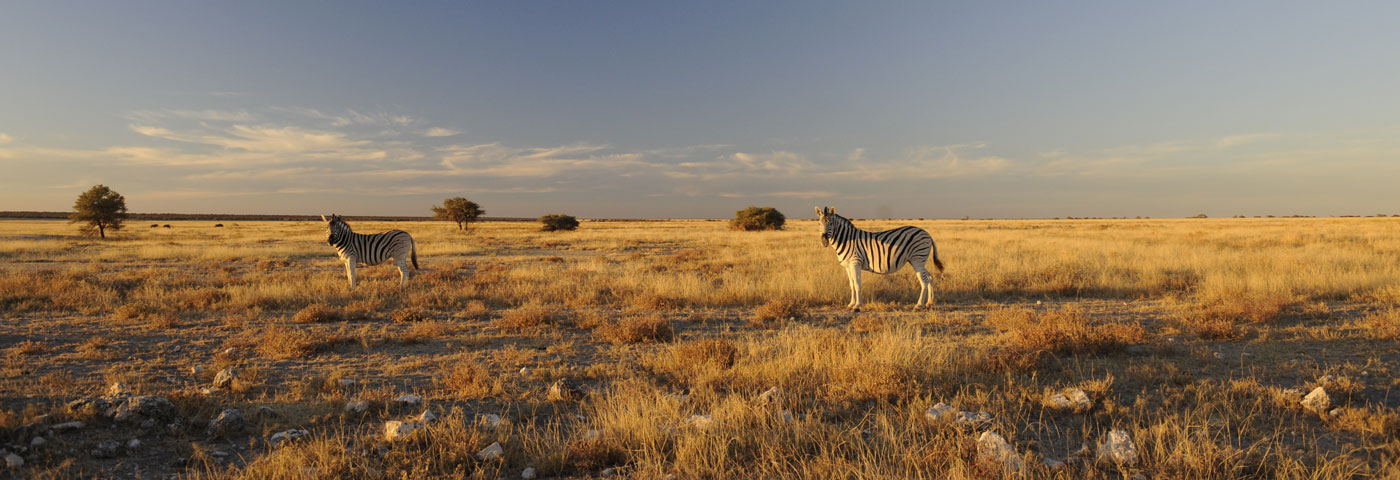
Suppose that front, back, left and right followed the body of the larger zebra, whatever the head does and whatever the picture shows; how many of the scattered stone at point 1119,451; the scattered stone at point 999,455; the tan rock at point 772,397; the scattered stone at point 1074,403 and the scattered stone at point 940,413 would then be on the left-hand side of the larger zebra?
5

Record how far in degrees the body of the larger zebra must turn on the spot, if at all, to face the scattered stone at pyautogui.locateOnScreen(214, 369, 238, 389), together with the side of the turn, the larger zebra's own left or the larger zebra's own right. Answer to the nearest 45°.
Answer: approximately 45° to the larger zebra's own left

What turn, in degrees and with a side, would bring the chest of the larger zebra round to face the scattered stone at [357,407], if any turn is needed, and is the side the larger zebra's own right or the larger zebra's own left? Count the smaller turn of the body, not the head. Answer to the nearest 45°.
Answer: approximately 45° to the larger zebra's own left

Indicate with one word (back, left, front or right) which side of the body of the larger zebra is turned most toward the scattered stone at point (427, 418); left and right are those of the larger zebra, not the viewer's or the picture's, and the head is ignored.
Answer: left

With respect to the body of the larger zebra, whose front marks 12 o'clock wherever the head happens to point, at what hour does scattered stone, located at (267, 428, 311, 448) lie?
The scattered stone is roughly at 10 o'clock from the larger zebra.

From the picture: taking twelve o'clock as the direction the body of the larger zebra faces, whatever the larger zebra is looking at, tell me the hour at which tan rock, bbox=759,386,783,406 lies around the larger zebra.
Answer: The tan rock is roughly at 9 o'clock from the larger zebra.

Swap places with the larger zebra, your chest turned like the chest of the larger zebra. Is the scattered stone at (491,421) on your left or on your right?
on your left

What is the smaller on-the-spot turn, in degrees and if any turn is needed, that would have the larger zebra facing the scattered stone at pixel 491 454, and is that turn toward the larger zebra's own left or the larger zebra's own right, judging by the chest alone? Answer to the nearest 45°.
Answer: approximately 90° to the larger zebra's own left

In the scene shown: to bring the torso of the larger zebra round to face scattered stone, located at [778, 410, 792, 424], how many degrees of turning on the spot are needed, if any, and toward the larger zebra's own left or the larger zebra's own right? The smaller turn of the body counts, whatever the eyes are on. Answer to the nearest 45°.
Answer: approximately 90° to the larger zebra's own left

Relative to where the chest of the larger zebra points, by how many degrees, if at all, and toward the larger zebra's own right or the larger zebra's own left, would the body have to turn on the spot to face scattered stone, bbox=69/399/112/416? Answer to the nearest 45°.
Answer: approximately 45° to the larger zebra's own left

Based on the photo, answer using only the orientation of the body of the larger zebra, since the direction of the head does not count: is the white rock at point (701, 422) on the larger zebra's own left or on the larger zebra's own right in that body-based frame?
on the larger zebra's own left

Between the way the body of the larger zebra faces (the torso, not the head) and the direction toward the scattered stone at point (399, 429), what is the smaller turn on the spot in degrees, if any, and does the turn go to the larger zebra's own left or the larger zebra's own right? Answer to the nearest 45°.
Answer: approximately 90° to the larger zebra's own left

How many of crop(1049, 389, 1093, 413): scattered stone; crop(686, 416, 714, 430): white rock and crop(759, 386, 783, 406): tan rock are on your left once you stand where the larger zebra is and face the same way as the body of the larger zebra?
3

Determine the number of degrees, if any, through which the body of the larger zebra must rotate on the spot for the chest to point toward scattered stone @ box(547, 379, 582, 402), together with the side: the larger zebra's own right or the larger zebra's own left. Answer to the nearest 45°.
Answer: approximately 90° to the larger zebra's own left

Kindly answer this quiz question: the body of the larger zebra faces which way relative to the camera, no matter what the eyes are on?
to the viewer's left

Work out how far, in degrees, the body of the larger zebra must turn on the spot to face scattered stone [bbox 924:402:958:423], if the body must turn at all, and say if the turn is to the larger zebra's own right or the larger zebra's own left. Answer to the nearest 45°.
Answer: approximately 90° to the larger zebra's own left

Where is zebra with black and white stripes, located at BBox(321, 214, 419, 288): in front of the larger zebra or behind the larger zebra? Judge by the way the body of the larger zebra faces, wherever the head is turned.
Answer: in front

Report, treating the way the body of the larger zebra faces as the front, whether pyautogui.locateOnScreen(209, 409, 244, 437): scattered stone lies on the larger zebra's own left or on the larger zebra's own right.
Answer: on the larger zebra's own left
